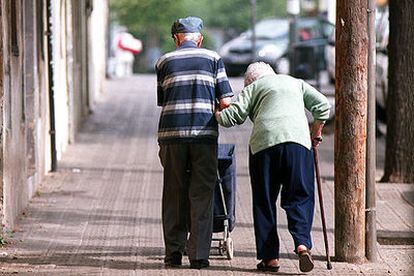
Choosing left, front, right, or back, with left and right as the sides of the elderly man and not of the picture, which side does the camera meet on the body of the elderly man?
back

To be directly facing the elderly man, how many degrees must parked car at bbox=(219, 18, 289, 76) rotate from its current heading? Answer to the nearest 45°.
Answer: approximately 45° to its left

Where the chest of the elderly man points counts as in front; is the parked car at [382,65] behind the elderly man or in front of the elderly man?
in front

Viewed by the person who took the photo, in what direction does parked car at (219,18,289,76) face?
facing the viewer and to the left of the viewer

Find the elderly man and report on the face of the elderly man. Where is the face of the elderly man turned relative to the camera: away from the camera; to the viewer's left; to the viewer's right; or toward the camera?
away from the camera

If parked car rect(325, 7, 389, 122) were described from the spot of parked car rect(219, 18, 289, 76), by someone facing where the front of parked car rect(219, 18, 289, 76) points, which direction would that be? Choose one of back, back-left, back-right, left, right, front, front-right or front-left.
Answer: front-left

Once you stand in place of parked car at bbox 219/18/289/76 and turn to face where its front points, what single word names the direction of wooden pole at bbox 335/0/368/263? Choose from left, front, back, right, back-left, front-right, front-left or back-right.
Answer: front-left

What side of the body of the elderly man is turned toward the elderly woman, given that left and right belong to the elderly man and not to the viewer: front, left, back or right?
right

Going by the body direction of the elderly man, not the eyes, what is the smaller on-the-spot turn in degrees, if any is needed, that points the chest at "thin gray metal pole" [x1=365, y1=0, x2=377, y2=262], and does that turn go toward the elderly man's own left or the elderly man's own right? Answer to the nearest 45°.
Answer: approximately 90° to the elderly man's own right

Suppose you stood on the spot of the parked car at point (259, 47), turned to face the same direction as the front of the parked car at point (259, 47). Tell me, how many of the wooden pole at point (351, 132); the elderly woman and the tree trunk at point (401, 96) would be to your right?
0

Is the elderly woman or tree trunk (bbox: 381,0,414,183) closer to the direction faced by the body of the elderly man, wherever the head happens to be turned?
the tree trunk

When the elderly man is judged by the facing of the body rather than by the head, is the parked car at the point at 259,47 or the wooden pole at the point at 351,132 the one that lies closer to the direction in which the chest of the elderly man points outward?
the parked car

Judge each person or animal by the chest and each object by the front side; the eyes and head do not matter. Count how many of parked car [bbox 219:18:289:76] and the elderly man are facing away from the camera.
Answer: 1

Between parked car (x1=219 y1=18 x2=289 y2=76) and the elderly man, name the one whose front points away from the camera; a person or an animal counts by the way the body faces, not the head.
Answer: the elderly man
